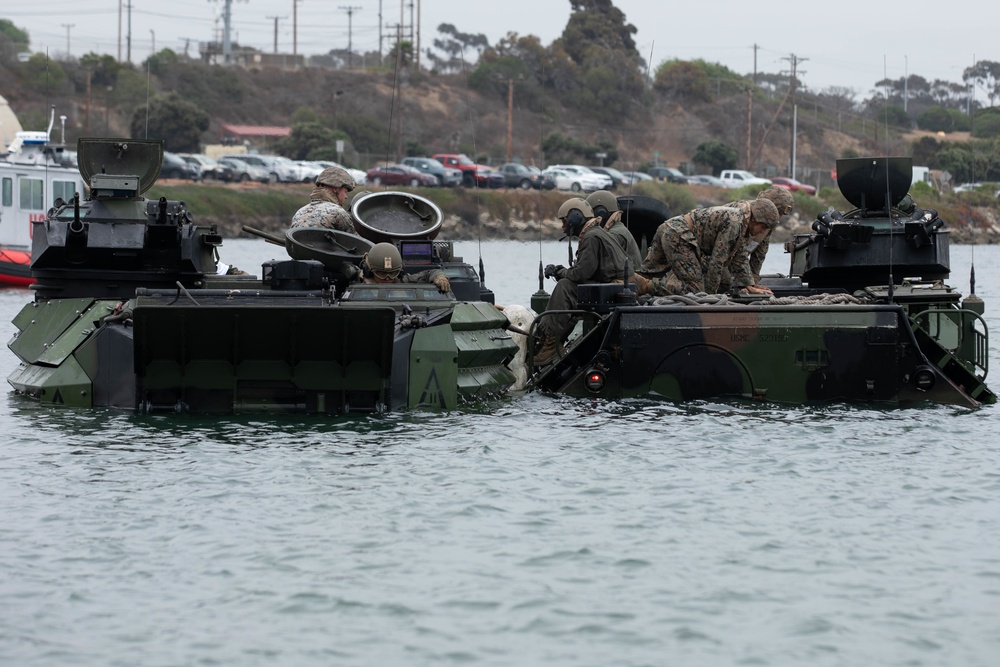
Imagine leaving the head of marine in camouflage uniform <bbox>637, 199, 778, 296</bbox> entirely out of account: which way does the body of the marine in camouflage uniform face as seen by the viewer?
to the viewer's right

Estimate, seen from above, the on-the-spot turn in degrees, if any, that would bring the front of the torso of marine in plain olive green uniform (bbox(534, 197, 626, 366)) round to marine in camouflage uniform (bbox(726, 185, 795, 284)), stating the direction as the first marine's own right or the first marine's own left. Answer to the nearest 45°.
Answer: approximately 180°

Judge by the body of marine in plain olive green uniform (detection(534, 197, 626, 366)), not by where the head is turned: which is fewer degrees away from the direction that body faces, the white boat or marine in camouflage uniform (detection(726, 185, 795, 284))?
the white boat

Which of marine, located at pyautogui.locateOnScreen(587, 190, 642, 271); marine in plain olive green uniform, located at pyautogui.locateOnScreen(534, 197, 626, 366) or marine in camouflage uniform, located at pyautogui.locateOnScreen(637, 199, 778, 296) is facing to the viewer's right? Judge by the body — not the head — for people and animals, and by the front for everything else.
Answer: marine in camouflage uniform, located at pyautogui.locateOnScreen(637, 199, 778, 296)

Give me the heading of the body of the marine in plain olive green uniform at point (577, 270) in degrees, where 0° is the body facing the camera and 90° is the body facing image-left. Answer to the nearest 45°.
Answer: approximately 90°

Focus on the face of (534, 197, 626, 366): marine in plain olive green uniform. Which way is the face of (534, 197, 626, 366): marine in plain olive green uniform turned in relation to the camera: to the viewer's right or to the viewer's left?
to the viewer's left

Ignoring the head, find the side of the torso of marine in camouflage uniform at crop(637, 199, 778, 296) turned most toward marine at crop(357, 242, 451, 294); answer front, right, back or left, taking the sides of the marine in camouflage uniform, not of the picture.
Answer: back

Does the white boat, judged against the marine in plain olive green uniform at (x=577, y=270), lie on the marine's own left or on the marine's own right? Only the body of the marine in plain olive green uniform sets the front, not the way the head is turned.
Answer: on the marine's own right

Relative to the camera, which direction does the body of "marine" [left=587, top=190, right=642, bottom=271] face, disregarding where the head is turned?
to the viewer's left
